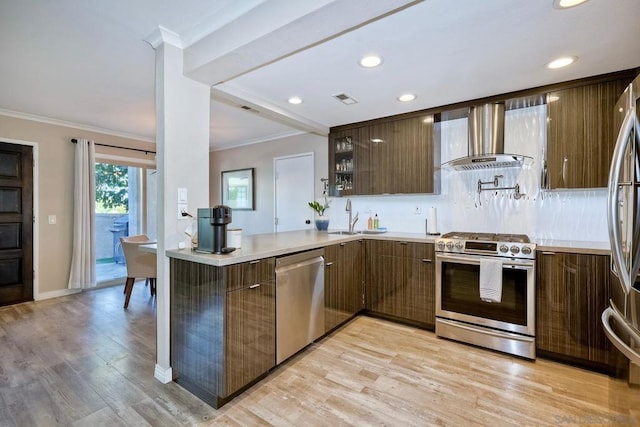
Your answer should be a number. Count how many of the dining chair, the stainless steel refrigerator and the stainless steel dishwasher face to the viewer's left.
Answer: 1

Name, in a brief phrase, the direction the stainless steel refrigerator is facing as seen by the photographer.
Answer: facing to the left of the viewer

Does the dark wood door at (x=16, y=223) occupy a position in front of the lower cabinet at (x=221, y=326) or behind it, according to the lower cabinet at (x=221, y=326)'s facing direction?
behind

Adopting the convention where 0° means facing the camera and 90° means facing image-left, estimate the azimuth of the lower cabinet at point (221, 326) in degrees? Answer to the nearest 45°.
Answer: approximately 315°

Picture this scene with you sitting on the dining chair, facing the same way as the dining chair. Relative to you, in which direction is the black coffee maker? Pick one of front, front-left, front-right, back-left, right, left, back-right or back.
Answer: back-right

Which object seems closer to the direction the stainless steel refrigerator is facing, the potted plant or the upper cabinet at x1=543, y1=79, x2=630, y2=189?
the potted plant

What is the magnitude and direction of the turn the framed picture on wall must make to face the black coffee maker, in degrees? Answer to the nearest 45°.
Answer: approximately 45° to its left

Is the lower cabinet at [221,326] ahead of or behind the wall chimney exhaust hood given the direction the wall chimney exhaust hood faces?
ahead

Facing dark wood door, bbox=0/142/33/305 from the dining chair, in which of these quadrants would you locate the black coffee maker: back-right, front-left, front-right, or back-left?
back-left
